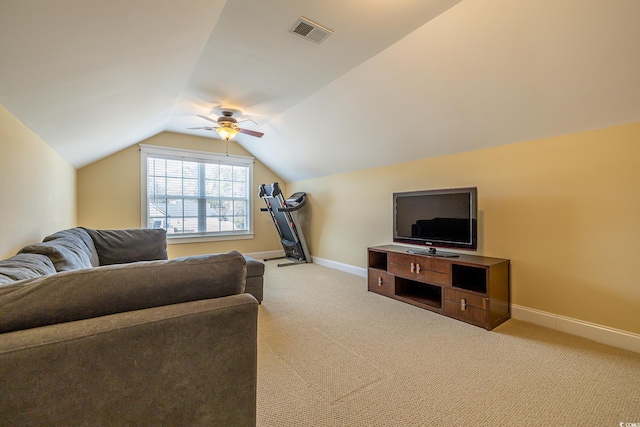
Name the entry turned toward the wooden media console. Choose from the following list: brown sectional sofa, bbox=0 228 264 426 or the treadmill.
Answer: the brown sectional sofa

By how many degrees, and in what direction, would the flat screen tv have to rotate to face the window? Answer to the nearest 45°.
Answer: approximately 45° to its right

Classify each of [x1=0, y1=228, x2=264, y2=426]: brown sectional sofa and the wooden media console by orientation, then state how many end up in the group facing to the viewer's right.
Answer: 1

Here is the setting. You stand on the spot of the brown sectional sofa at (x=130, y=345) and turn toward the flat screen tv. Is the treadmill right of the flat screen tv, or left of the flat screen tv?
left

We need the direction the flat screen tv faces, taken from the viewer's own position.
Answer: facing the viewer and to the left of the viewer

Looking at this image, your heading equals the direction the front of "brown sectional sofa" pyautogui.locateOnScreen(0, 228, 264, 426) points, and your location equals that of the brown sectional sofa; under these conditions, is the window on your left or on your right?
on your left

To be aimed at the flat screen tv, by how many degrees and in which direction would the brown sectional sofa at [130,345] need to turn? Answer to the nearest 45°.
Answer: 0° — it already faces it

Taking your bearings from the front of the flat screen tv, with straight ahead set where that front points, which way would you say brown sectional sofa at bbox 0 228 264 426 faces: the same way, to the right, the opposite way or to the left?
the opposite way

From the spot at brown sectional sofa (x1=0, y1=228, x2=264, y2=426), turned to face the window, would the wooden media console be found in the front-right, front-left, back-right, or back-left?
front-right

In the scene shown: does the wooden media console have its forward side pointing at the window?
no

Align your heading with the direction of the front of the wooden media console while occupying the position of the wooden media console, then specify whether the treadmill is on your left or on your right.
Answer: on your right

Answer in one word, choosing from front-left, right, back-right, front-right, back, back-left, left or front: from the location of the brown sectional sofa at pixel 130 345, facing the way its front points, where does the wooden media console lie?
front

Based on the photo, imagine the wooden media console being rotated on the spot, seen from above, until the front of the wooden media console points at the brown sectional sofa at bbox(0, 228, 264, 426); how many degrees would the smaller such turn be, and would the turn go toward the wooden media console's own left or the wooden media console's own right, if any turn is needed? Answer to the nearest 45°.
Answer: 0° — it already faces it

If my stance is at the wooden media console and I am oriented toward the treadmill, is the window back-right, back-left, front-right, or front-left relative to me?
front-left

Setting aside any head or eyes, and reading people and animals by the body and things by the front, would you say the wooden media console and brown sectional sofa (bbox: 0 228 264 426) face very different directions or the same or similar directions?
very different directions
